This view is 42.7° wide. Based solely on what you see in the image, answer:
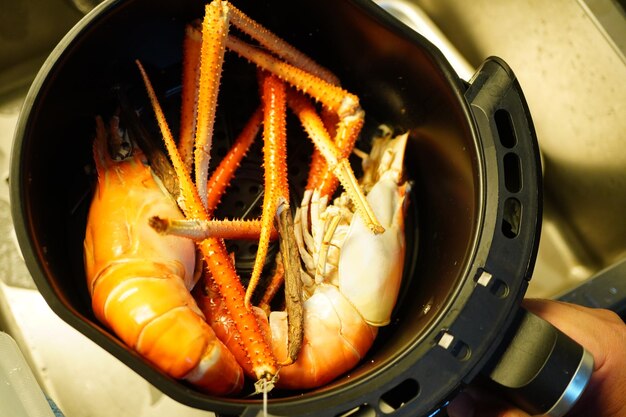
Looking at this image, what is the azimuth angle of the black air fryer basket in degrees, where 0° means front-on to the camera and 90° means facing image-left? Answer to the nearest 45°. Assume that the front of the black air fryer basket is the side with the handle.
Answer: approximately 315°
